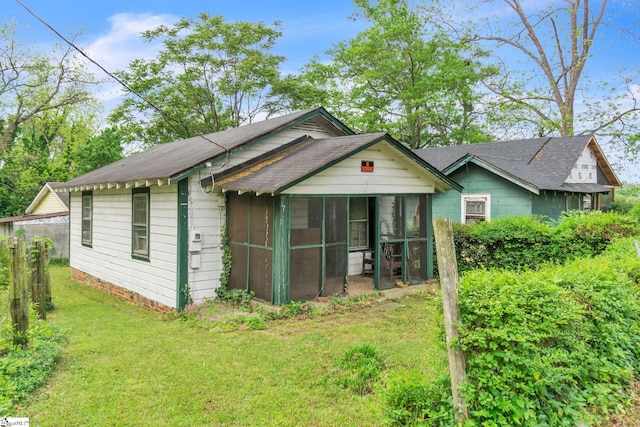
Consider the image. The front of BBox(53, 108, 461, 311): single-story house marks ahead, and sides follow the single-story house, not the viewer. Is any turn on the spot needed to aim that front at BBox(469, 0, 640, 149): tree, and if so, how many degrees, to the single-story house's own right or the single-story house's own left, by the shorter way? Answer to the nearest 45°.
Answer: approximately 90° to the single-story house's own left

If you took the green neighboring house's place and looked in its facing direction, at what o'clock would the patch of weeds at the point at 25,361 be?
The patch of weeds is roughly at 2 o'clock from the green neighboring house.

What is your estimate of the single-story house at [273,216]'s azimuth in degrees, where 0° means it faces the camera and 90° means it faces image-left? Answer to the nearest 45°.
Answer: approximately 315°

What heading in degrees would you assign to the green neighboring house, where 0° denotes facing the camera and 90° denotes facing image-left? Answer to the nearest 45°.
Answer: approximately 315°

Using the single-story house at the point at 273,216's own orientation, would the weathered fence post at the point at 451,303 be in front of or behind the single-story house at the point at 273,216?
in front

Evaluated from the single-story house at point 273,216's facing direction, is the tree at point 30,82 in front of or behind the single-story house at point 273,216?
behind

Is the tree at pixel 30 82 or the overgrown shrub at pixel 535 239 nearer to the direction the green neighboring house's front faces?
the overgrown shrub

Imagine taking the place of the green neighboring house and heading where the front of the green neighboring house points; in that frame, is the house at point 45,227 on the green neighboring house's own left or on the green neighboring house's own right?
on the green neighboring house's own right

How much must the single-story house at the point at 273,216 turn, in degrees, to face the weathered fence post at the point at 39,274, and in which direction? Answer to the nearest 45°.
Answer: approximately 135° to its right

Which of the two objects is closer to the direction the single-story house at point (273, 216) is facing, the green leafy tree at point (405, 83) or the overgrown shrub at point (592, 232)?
the overgrown shrub

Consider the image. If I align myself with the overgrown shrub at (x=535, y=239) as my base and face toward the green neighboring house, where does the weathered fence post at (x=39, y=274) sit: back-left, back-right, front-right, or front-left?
back-left

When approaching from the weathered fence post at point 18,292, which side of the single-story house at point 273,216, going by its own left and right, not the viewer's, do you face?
right

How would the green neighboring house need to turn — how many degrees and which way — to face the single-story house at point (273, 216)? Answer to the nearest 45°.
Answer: approximately 90° to its right

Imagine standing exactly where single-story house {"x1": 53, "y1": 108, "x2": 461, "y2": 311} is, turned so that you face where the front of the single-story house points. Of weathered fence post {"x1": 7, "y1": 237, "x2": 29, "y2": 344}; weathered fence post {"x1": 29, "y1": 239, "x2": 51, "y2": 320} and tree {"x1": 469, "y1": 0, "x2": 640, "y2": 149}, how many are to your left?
1
